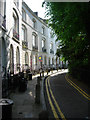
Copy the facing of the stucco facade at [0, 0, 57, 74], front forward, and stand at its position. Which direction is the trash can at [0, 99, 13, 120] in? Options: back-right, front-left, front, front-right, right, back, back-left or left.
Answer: front-right

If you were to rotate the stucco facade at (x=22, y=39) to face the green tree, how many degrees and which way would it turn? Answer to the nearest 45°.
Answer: approximately 45° to its right

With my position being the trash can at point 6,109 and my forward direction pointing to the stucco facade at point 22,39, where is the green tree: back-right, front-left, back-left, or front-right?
front-right
